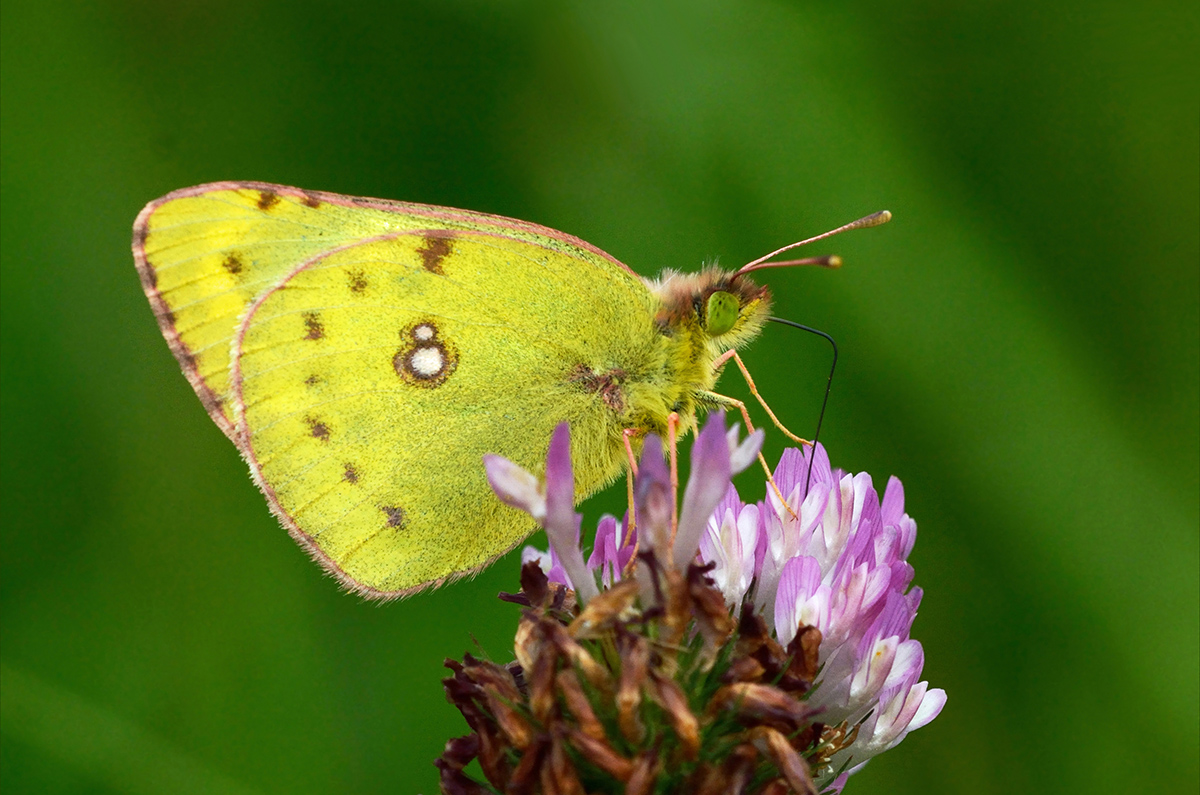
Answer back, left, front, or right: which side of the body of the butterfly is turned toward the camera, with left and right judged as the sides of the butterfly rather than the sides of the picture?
right
